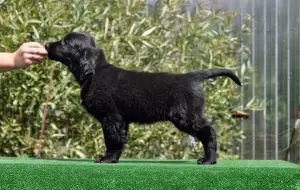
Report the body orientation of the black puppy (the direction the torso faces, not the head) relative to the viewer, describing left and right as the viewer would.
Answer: facing to the left of the viewer
